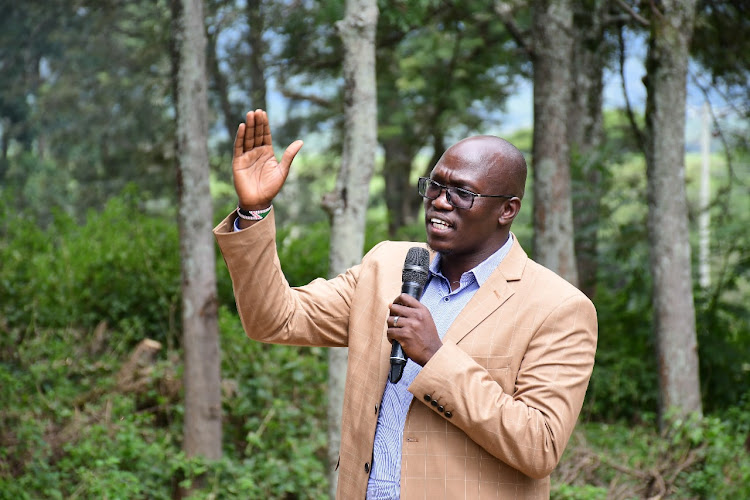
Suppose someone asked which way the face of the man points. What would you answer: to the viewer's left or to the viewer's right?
to the viewer's left

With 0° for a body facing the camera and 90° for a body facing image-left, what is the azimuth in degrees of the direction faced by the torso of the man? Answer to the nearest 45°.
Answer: approximately 45°

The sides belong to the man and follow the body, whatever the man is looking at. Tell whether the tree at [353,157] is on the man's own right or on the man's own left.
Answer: on the man's own right
